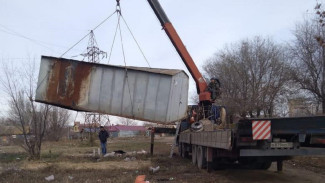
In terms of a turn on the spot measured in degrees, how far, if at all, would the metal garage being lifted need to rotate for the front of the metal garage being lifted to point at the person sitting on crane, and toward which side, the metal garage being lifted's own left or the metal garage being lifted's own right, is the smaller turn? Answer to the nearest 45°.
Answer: approximately 45° to the metal garage being lifted's own left

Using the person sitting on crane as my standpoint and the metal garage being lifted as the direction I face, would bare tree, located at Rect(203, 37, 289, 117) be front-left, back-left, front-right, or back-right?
back-right
